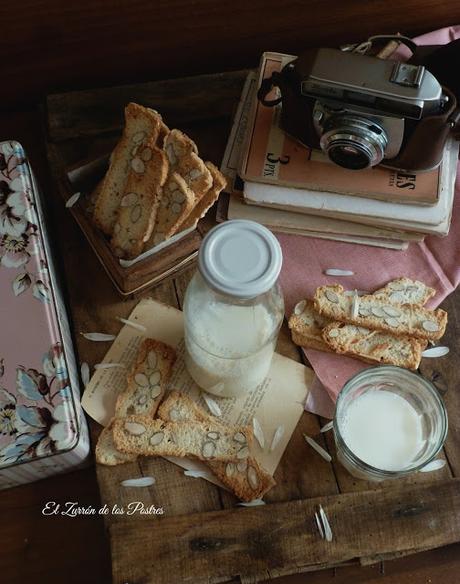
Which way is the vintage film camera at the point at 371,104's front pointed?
toward the camera

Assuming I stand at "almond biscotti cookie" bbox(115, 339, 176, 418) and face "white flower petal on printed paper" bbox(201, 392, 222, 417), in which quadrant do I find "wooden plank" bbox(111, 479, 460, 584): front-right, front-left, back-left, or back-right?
front-right
